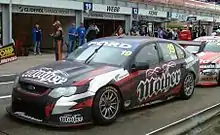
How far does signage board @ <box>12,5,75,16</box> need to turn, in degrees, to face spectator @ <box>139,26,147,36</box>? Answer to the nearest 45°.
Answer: approximately 135° to its left

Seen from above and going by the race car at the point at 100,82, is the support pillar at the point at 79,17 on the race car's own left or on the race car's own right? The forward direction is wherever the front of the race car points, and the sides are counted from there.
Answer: on the race car's own right

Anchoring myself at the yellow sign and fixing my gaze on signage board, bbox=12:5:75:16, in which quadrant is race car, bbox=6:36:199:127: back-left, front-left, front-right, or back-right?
back-right

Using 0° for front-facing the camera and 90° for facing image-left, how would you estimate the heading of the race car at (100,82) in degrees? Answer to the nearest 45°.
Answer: approximately 45°

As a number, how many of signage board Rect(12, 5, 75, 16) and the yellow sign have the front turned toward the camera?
2

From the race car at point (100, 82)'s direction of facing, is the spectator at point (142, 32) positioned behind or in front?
behind

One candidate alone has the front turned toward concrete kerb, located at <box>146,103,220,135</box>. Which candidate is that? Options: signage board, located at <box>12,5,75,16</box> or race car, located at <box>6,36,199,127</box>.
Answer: the signage board

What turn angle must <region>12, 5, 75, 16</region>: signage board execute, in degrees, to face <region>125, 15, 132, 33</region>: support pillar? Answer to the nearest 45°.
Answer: approximately 135° to its left

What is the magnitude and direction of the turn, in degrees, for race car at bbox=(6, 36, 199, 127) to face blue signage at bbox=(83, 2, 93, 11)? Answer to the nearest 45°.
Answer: approximately 135° to its right
